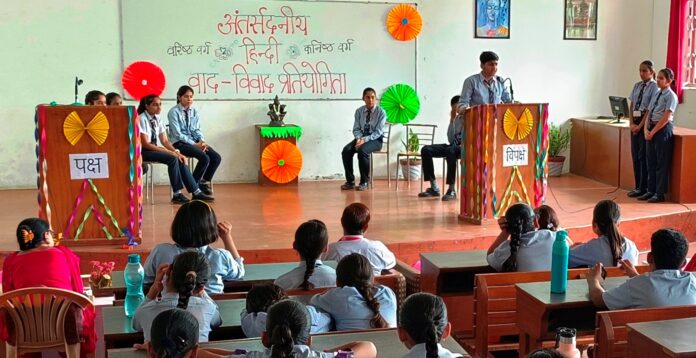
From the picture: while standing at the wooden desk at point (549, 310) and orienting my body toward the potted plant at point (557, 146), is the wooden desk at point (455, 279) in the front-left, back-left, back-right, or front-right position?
front-left

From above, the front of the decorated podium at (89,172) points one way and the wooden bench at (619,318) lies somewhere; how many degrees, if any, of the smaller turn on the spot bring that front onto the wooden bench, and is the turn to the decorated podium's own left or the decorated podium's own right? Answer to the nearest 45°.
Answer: approximately 45° to the decorated podium's own left

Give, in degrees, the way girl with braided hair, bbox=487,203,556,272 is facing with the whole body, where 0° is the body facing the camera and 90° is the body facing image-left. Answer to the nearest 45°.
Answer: approximately 180°

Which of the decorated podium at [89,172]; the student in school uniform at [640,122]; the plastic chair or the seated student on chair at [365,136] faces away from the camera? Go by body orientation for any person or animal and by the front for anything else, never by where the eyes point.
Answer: the plastic chair

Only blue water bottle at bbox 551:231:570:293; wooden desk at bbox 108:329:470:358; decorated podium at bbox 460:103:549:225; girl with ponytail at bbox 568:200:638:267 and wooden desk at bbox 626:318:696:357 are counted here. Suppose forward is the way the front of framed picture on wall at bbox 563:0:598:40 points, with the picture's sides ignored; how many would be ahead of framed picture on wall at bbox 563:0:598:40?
5

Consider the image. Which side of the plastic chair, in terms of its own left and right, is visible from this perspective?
back

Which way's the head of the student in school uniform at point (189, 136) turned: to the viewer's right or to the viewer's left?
to the viewer's right

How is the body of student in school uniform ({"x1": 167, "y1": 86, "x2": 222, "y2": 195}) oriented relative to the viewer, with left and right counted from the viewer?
facing the viewer and to the right of the viewer

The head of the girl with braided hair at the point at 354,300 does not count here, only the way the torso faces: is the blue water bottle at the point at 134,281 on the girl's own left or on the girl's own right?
on the girl's own left

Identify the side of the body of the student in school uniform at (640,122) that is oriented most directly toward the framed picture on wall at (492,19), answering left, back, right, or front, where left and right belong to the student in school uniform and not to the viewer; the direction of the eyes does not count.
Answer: right

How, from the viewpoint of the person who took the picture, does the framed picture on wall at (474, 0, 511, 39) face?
facing the viewer

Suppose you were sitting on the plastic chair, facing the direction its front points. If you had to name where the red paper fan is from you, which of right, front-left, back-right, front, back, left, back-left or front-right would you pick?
front

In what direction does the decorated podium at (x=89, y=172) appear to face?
toward the camera

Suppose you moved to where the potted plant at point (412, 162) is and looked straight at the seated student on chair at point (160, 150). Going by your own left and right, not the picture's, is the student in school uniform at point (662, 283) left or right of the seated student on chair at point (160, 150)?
left

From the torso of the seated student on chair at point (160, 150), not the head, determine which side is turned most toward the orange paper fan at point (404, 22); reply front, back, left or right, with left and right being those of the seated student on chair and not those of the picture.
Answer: left

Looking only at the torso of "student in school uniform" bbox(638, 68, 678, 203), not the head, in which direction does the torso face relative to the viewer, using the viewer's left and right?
facing the viewer and to the left of the viewer

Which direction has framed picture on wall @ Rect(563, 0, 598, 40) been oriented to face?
toward the camera

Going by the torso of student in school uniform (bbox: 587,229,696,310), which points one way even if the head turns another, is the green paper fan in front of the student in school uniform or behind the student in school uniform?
in front

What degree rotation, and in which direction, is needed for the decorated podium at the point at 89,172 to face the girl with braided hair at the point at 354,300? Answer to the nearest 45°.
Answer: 0° — it already faces them
